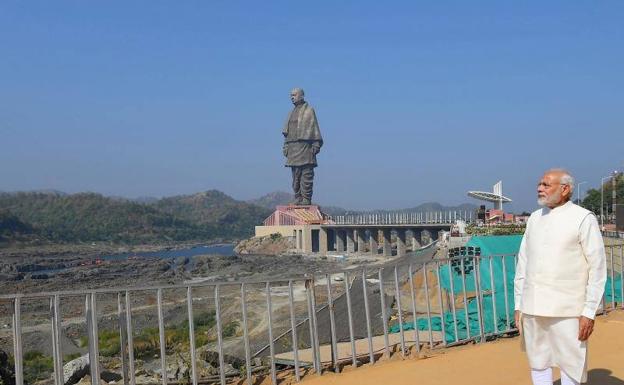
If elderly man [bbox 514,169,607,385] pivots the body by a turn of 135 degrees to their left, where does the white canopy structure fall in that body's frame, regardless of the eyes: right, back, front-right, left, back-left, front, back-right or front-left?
left

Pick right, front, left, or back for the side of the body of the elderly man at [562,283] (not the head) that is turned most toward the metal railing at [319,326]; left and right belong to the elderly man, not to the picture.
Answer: right

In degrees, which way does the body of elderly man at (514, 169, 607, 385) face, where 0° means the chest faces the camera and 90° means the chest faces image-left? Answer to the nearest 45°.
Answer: approximately 45°

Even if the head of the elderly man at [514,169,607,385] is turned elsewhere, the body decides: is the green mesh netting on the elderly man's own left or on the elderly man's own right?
on the elderly man's own right
